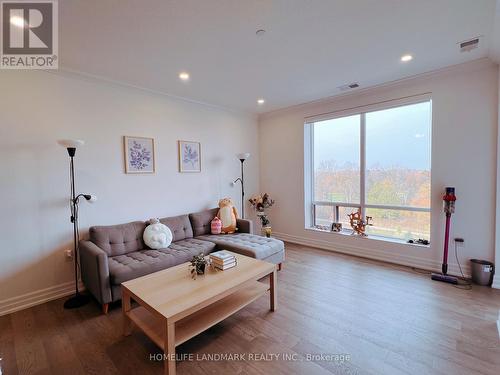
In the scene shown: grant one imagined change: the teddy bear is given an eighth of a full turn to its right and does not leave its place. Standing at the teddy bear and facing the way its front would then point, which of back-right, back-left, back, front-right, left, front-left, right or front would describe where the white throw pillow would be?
front

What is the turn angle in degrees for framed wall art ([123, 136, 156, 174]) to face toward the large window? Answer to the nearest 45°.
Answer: approximately 45° to its left

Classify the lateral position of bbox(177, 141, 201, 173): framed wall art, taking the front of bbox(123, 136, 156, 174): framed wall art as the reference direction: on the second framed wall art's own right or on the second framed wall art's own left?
on the second framed wall art's own left

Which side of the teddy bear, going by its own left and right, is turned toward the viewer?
front

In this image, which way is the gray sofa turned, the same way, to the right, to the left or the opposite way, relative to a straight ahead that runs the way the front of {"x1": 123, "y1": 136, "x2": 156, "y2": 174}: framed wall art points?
the same way

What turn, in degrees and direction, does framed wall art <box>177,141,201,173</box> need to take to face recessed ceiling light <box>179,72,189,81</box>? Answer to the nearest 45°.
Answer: approximately 45° to its right

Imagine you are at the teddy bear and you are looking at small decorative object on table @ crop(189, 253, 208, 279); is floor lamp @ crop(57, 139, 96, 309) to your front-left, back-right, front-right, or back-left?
front-right

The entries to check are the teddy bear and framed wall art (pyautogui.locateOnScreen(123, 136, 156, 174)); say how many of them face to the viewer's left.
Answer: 0

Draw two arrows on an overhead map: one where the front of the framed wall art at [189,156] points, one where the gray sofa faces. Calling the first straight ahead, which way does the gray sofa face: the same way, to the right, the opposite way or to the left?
the same way

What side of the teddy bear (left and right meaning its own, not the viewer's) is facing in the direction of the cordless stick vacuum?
left

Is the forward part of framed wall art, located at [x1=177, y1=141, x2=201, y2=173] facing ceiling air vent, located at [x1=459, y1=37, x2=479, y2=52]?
yes

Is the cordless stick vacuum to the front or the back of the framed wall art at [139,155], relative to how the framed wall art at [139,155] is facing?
to the front

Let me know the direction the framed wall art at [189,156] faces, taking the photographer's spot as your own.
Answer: facing the viewer and to the right of the viewer

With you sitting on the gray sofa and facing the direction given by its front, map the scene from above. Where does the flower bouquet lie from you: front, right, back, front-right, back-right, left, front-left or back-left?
left

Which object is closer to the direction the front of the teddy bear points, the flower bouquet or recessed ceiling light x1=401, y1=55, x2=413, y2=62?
the recessed ceiling light

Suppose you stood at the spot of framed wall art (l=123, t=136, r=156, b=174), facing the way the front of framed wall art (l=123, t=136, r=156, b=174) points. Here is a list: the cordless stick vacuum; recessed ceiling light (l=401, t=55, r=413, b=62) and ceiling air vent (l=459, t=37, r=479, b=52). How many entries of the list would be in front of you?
3

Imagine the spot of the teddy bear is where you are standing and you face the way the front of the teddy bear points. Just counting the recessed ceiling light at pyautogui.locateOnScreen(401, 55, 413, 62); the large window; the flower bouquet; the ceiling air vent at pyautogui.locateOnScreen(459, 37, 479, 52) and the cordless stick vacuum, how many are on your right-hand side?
0

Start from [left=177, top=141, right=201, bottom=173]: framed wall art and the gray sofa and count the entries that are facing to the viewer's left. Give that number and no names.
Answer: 0

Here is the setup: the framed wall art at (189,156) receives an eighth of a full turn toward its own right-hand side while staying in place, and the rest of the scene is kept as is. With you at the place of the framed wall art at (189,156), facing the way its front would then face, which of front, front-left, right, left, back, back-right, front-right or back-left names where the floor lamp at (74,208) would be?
front-right
